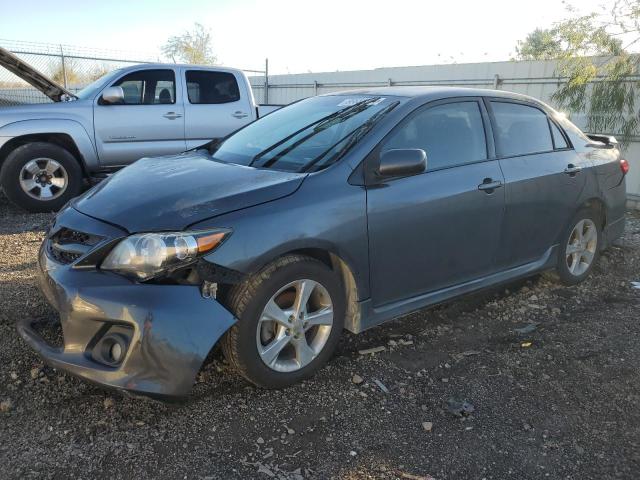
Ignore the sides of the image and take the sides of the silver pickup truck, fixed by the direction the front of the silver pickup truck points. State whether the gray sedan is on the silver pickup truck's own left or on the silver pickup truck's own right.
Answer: on the silver pickup truck's own left

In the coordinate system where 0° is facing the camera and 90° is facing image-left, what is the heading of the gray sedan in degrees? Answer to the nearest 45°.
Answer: approximately 45°

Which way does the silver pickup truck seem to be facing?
to the viewer's left

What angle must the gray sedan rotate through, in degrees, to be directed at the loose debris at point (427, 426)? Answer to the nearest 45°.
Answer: approximately 90° to its left

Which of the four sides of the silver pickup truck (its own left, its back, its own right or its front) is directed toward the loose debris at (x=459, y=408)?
left

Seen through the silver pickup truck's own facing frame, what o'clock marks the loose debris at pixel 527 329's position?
The loose debris is roughly at 8 o'clock from the silver pickup truck.

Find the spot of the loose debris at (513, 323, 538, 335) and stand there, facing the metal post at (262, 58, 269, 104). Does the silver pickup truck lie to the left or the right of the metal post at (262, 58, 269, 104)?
left

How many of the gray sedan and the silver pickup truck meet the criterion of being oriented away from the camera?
0

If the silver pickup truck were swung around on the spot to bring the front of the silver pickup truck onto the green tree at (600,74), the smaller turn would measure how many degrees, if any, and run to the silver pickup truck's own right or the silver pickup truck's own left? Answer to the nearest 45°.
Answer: approximately 180°

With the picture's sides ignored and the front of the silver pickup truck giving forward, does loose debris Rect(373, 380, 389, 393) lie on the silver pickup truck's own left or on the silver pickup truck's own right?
on the silver pickup truck's own left
